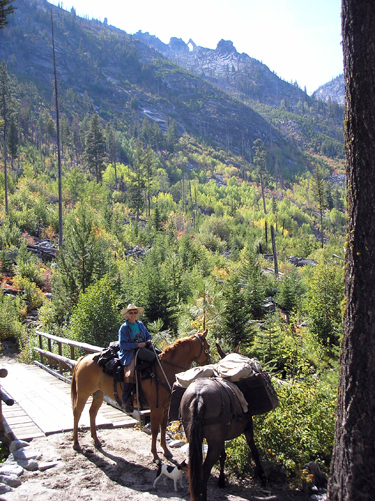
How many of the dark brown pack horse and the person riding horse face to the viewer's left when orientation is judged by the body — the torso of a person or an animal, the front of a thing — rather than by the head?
0

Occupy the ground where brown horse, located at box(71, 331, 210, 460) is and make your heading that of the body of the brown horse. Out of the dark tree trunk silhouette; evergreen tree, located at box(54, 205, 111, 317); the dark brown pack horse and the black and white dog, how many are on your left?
1

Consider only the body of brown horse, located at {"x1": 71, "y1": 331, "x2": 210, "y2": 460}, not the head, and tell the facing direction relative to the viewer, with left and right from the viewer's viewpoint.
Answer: facing to the right of the viewer

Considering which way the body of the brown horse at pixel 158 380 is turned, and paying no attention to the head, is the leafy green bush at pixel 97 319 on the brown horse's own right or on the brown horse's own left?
on the brown horse's own left

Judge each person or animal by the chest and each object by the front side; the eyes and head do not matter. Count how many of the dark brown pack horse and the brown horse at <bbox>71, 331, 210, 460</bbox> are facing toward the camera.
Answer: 0

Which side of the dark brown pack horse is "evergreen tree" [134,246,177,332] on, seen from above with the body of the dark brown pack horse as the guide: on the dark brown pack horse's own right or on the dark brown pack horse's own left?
on the dark brown pack horse's own left

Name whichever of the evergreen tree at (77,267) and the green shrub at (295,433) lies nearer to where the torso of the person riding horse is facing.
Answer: the green shrub

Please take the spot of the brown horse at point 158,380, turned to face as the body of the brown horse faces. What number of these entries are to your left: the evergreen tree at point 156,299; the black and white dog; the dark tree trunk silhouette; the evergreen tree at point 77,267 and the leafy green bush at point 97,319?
3

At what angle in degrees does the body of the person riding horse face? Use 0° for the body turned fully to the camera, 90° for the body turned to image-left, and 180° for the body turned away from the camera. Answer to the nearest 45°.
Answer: approximately 315°

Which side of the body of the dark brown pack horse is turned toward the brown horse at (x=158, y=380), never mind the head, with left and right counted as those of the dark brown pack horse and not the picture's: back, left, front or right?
left

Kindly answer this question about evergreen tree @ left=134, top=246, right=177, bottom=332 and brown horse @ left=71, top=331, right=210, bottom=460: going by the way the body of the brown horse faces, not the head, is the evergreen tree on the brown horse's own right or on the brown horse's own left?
on the brown horse's own left

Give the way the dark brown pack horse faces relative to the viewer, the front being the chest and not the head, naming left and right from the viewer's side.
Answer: facing away from the viewer and to the right of the viewer

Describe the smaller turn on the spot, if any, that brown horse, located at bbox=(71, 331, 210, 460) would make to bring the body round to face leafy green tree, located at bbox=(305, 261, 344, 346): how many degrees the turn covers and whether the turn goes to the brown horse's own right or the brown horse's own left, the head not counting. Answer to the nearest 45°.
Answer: approximately 45° to the brown horse's own left

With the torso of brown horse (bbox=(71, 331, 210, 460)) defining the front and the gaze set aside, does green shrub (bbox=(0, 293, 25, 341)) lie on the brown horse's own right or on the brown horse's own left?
on the brown horse's own left
